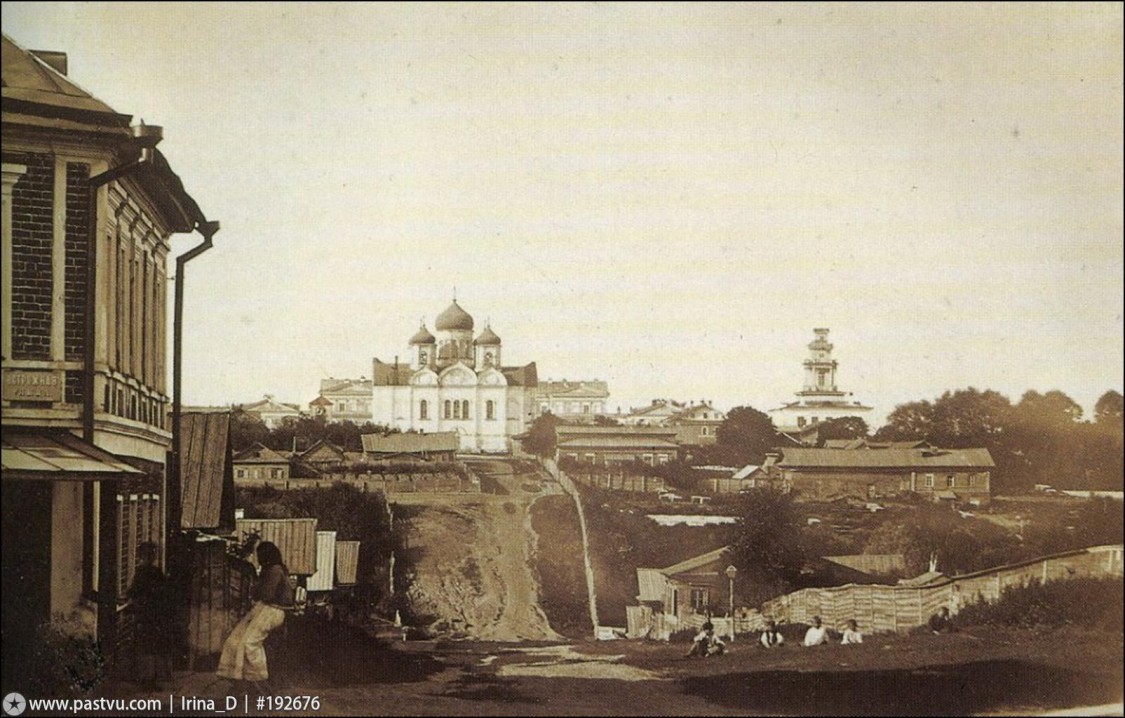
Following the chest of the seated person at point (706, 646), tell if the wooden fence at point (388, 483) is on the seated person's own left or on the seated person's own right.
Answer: on the seated person's own right

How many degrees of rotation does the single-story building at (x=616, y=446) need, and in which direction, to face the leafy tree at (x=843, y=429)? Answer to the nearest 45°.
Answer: approximately 90° to its left
